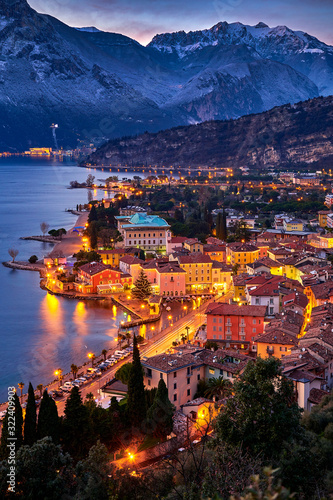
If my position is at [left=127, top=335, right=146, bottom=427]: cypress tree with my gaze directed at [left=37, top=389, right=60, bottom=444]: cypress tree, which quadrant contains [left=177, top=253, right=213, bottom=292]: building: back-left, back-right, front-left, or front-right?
back-right

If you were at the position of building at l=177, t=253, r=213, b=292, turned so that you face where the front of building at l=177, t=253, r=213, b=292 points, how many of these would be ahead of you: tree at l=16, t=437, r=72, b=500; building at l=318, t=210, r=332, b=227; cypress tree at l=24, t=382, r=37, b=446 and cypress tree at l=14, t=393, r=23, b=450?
3

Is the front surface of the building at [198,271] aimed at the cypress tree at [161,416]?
yes

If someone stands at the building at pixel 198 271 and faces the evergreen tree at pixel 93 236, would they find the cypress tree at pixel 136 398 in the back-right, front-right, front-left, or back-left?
back-left

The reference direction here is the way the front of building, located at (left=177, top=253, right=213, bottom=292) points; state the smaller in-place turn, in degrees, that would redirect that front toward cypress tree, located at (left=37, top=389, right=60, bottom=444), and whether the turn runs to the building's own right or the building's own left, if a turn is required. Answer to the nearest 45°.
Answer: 0° — it already faces it

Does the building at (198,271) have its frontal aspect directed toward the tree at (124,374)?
yes

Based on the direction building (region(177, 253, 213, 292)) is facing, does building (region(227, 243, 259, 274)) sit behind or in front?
behind

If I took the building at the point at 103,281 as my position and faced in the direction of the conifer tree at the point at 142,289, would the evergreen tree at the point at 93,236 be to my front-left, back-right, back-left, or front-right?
back-left

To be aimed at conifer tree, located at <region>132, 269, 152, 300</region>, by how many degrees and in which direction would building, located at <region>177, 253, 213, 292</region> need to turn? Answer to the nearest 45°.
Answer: approximately 45° to its right

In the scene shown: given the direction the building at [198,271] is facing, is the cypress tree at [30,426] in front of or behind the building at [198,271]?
in front

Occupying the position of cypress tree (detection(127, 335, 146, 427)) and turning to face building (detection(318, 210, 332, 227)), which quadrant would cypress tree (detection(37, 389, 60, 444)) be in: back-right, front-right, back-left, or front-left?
back-left

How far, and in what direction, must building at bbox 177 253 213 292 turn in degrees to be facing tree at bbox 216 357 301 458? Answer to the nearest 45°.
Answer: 0° — it already faces it

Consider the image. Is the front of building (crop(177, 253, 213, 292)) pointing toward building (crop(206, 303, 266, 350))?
yes

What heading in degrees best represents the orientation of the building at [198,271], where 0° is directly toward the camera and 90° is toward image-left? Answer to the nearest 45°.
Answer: approximately 0°

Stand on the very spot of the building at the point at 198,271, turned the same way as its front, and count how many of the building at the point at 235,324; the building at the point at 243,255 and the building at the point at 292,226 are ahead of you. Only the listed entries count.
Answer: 1

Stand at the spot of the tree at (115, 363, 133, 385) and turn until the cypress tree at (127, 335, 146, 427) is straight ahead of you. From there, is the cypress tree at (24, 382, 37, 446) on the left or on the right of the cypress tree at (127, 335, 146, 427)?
right
